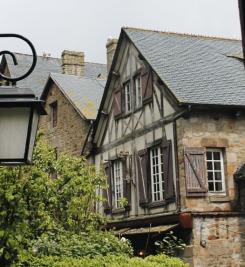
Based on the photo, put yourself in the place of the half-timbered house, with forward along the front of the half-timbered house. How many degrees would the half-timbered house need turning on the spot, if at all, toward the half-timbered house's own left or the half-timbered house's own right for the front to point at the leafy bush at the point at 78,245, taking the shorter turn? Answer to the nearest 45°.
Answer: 0° — it already faces it

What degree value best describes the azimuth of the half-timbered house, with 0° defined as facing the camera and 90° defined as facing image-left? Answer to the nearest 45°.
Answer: approximately 45°
